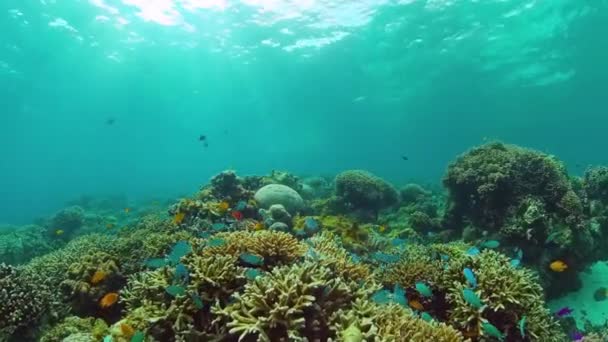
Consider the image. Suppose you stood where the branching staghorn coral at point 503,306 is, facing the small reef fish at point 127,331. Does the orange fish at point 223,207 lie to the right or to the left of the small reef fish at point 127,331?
right

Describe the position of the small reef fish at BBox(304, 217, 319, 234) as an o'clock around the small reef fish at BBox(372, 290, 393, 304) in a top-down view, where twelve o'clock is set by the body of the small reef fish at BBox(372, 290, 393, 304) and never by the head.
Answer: the small reef fish at BBox(304, 217, 319, 234) is roughly at 2 o'clock from the small reef fish at BBox(372, 290, 393, 304).

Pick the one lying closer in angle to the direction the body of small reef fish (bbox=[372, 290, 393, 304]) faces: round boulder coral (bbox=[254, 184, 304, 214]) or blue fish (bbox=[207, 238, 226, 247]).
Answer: the blue fish

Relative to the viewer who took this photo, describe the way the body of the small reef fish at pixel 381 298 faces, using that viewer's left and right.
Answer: facing to the left of the viewer

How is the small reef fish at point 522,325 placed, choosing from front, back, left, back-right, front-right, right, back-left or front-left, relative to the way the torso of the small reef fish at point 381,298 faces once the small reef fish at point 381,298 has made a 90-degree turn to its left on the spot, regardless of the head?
left
